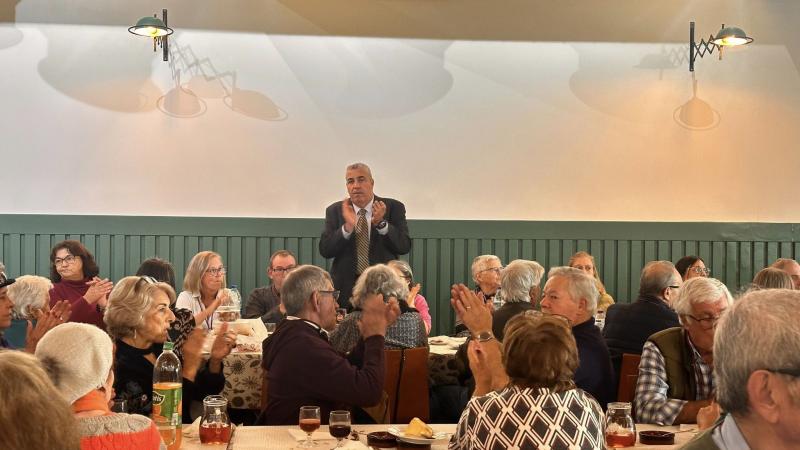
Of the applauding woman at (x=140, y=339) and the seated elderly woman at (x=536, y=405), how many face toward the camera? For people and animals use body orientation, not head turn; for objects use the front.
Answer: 0

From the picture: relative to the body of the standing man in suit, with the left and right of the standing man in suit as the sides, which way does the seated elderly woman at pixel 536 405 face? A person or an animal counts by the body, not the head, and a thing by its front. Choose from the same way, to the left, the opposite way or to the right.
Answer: the opposite way

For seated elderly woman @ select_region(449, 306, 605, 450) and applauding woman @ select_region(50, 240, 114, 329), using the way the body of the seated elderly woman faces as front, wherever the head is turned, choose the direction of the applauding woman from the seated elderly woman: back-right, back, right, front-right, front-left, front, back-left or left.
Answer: front-left

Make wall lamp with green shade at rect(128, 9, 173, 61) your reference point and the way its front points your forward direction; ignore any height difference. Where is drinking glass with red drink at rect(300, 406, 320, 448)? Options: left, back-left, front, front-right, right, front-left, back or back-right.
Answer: front-left

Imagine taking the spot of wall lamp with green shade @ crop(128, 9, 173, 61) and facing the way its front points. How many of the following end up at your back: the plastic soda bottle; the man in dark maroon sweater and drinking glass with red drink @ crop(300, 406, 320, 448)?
0

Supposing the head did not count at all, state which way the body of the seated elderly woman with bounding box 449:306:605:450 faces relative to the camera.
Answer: away from the camera

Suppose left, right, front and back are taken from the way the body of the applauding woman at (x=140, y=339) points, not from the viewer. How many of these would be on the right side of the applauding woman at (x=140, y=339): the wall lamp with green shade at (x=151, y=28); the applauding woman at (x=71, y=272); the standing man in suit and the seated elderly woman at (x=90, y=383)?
1

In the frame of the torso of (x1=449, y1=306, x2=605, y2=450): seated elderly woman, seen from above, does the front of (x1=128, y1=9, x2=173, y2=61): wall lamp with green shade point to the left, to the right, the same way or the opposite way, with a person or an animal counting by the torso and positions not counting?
the opposite way

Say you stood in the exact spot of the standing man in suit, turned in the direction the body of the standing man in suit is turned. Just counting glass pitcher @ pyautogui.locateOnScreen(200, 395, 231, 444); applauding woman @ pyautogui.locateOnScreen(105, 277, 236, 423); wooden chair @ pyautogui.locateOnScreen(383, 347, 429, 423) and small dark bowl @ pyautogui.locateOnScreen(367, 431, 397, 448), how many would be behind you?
0

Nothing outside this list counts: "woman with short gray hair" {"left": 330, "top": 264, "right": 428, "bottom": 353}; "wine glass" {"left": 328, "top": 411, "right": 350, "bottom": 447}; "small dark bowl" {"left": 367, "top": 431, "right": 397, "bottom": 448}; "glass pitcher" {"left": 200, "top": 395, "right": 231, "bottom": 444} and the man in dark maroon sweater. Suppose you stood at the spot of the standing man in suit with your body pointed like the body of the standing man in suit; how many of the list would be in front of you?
5

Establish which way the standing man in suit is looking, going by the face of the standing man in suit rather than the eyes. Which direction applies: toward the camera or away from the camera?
toward the camera

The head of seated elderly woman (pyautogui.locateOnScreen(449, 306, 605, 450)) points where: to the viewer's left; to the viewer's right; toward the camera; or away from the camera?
away from the camera

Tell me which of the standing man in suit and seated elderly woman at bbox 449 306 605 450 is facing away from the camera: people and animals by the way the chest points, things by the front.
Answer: the seated elderly woman

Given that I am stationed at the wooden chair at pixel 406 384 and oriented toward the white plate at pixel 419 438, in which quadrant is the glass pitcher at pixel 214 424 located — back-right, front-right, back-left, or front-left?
front-right

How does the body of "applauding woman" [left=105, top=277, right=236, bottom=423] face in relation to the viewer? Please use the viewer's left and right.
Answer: facing to the right of the viewer

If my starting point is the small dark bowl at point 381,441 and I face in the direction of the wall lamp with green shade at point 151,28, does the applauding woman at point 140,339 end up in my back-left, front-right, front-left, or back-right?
front-left

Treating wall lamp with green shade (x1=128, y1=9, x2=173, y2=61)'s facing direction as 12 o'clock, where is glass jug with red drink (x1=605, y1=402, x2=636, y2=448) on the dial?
The glass jug with red drink is roughly at 10 o'clock from the wall lamp with green shade.

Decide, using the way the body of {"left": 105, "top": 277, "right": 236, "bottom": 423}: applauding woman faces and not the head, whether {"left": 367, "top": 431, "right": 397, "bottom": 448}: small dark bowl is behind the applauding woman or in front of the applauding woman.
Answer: in front

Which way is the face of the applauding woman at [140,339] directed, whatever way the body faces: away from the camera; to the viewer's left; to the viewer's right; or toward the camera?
to the viewer's right

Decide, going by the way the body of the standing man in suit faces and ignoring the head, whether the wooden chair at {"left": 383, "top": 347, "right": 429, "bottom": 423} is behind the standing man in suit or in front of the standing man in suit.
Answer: in front

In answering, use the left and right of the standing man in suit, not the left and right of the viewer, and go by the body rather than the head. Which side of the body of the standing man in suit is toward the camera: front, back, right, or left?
front
